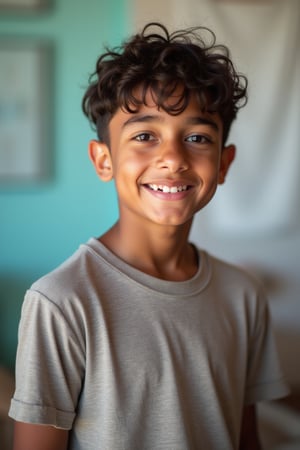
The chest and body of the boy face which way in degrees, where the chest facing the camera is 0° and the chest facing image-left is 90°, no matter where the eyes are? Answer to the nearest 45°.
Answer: approximately 315°

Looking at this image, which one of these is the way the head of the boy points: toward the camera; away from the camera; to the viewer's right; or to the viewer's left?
toward the camera

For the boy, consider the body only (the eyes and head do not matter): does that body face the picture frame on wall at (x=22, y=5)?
no

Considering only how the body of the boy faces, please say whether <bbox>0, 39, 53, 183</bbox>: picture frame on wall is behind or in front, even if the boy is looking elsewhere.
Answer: behind
